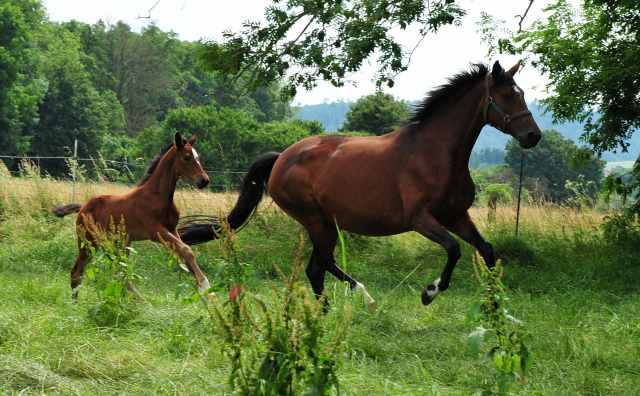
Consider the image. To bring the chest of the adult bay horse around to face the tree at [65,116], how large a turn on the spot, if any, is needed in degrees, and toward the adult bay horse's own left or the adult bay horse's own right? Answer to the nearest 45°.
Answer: approximately 135° to the adult bay horse's own left

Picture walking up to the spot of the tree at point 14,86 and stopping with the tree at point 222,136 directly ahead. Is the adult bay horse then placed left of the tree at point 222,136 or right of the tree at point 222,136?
right

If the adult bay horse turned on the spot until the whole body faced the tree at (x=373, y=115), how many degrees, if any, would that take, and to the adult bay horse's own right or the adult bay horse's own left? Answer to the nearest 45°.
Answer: approximately 90° to the adult bay horse's own left

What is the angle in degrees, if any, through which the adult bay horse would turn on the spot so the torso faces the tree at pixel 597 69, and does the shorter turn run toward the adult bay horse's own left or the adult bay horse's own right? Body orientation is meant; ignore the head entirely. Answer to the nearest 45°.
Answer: approximately 45° to the adult bay horse's own left

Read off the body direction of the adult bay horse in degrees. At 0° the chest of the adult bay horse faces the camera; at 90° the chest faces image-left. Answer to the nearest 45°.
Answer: approximately 270°

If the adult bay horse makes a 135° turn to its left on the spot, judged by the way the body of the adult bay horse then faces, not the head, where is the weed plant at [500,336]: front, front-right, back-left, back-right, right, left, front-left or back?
back-left

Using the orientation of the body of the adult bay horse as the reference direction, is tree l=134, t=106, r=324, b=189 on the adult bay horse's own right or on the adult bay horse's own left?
on the adult bay horse's own left

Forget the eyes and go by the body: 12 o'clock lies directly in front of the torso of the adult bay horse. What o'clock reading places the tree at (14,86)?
The tree is roughly at 8 o'clock from the adult bay horse.

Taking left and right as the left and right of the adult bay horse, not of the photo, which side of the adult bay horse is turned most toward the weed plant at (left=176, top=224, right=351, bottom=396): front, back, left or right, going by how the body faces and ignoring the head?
right
